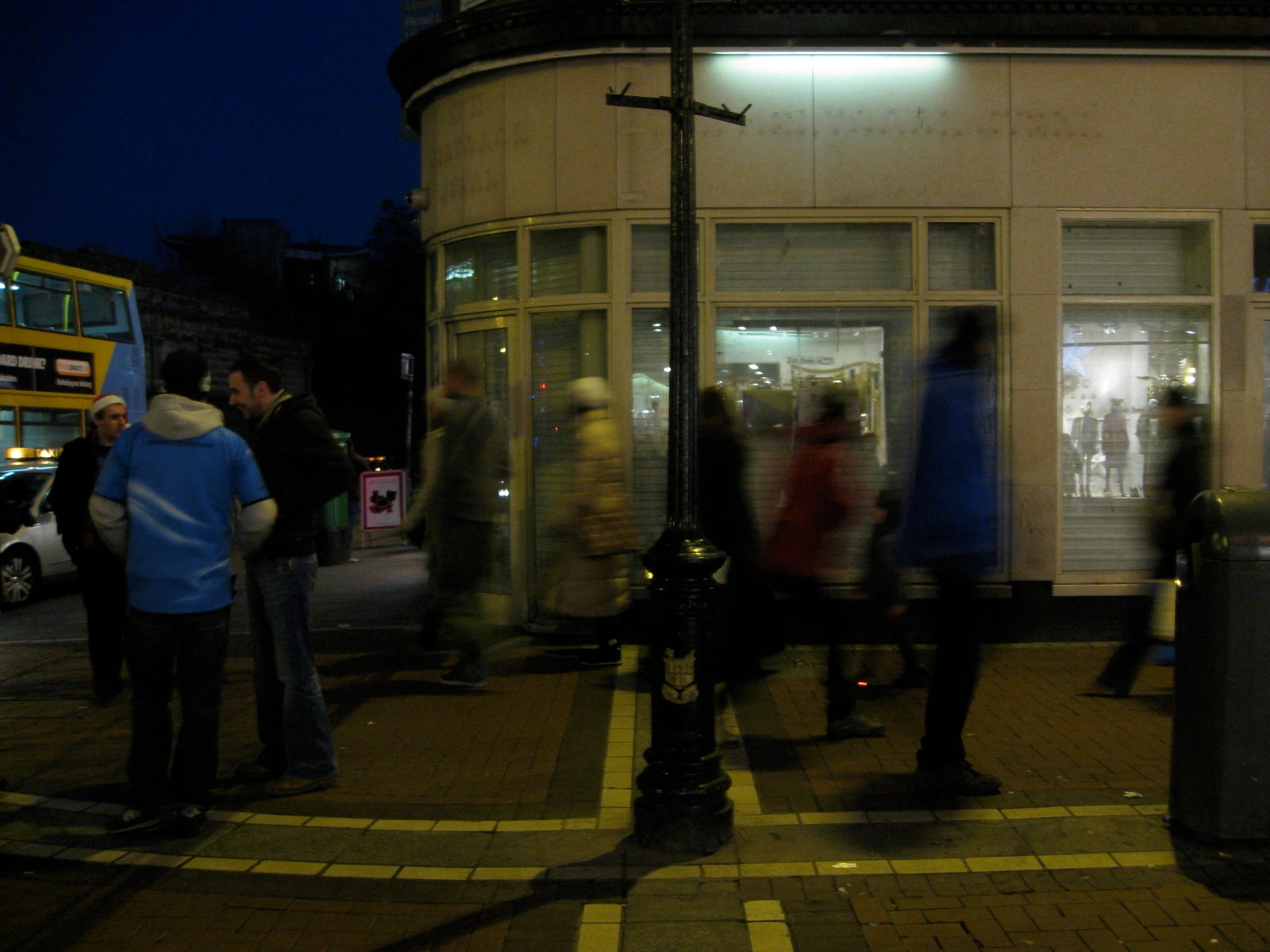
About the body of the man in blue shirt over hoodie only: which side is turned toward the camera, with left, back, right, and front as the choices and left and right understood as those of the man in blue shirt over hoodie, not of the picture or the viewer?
back

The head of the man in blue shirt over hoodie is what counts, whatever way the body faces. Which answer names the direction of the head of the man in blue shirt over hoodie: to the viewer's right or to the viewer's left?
to the viewer's right

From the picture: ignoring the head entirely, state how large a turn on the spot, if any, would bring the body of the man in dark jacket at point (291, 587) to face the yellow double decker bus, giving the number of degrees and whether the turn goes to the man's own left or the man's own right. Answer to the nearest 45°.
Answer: approximately 90° to the man's own right

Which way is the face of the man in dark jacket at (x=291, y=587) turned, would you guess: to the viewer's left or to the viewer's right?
to the viewer's left

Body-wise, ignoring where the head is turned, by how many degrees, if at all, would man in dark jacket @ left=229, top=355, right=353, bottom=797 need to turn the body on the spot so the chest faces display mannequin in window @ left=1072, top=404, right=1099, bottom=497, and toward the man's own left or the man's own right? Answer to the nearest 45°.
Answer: approximately 180°

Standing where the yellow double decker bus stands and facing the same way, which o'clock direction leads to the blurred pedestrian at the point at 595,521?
The blurred pedestrian is roughly at 10 o'clock from the yellow double decker bus.

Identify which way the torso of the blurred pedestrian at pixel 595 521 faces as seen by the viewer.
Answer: to the viewer's left

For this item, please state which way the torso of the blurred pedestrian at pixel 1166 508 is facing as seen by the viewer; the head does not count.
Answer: to the viewer's left
